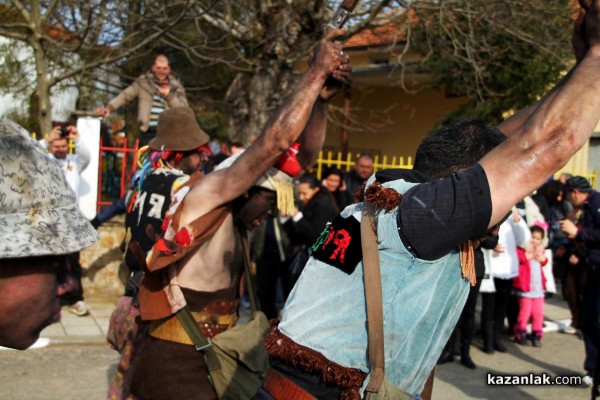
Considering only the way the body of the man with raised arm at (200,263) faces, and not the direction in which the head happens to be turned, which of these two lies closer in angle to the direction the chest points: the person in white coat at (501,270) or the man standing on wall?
the person in white coat

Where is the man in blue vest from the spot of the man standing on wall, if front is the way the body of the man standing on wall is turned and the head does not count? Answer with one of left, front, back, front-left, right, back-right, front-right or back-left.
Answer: front

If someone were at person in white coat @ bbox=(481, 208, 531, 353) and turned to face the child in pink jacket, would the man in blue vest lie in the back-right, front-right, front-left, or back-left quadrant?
back-right

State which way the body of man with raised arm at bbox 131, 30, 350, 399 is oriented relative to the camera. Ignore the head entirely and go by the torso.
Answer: to the viewer's right

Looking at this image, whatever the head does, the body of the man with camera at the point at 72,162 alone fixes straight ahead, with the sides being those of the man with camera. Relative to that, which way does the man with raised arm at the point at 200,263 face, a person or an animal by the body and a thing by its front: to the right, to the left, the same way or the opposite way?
to the left

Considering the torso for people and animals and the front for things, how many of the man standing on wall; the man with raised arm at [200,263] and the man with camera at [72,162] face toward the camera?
2

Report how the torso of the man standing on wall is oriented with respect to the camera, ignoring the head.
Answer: toward the camera

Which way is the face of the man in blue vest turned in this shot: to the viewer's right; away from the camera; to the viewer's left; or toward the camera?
away from the camera

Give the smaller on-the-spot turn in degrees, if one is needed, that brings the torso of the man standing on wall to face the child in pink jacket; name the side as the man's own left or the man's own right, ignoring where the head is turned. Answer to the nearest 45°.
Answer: approximately 45° to the man's own left

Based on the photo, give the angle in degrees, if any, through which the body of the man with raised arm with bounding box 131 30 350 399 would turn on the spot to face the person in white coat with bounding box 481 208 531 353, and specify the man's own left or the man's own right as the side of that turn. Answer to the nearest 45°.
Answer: approximately 45° to the man's own left

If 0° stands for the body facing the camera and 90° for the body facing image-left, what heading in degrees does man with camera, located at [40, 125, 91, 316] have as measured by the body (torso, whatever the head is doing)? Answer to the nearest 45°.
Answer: approximately 0°
